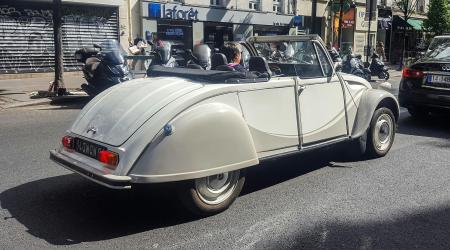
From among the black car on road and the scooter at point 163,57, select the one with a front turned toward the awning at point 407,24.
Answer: the black car on road

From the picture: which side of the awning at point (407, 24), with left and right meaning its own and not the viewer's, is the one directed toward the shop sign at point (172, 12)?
right

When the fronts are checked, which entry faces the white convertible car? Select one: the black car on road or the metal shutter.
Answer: the metal shutter

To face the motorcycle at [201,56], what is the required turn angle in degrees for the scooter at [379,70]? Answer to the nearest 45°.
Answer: approximately 45° to its right

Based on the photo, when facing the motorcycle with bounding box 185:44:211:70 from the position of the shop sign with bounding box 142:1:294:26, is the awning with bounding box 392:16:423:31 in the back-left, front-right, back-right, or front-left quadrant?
back-left

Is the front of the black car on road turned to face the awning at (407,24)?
yes

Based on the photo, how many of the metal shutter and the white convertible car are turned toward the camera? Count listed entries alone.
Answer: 1
